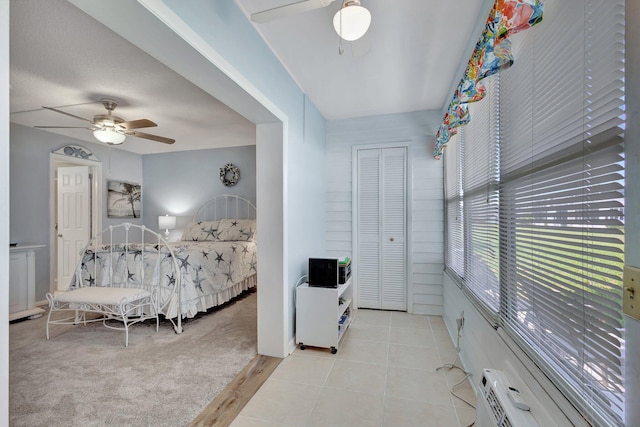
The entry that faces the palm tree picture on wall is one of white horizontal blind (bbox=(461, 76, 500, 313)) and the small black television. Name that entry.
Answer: the white horizontal blind

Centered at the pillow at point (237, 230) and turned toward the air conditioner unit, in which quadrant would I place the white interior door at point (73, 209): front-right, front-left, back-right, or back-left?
back-right

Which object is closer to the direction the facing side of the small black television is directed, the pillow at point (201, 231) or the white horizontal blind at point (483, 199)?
the white horizontal blind

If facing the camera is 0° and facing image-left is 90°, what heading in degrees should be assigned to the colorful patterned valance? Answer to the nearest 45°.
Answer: approximately 90°

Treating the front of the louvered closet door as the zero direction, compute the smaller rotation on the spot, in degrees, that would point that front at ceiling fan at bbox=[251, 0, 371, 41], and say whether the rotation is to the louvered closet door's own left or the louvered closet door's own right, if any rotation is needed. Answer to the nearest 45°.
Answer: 0° — it already faces it

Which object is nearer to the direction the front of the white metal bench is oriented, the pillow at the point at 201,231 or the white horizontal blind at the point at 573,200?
the white horizontal blind

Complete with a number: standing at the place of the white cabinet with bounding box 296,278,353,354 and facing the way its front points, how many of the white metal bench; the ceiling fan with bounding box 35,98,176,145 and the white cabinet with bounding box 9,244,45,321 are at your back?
3

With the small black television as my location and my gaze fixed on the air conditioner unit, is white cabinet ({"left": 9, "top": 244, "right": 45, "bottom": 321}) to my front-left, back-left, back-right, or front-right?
back-right

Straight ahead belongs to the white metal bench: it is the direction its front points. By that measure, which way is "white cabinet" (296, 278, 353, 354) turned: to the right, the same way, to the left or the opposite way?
to the left

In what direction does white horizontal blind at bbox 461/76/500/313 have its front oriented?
to the viewer's left

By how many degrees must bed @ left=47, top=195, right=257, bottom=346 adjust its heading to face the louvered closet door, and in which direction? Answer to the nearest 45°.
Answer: approximately 135° to its left
